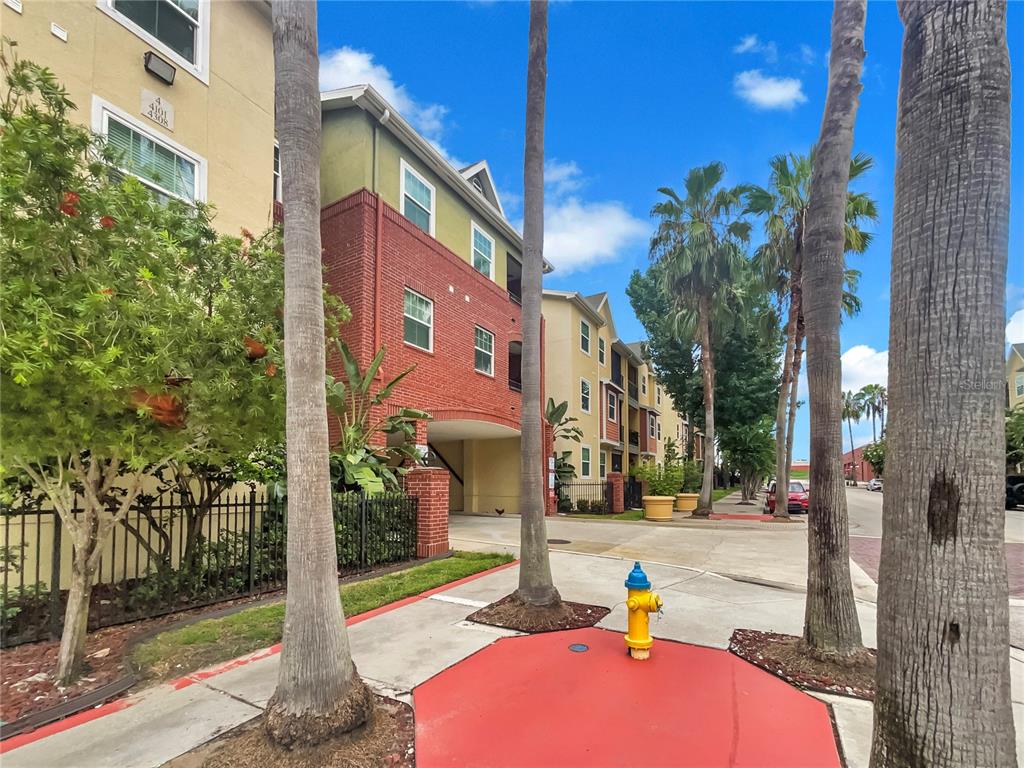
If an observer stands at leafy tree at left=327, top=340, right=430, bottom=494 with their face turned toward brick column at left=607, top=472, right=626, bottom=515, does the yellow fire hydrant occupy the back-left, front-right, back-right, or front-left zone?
back-right

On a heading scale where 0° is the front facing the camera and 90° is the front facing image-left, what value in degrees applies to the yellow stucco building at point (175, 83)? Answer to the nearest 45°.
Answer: approximately 315°

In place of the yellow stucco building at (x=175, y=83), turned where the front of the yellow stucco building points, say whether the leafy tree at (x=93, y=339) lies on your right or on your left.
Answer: on your right
